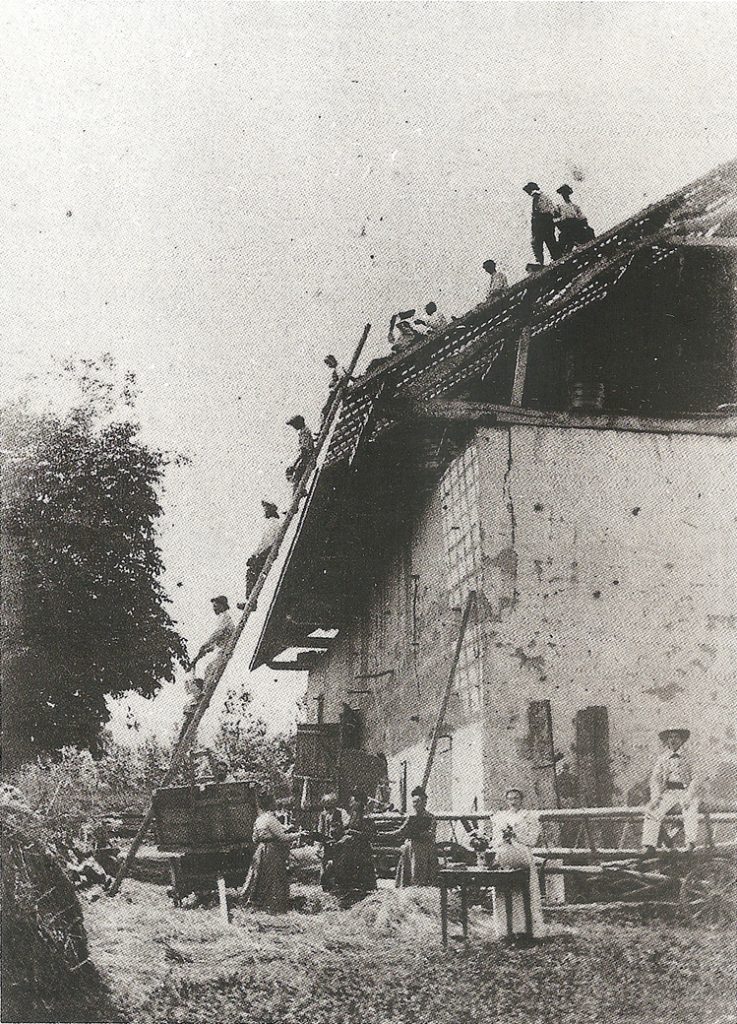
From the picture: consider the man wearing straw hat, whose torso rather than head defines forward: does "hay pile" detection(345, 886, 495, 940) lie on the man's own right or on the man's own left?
on the man's own right

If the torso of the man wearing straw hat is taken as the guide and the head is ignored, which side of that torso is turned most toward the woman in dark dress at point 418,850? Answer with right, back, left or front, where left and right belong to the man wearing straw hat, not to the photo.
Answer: right
